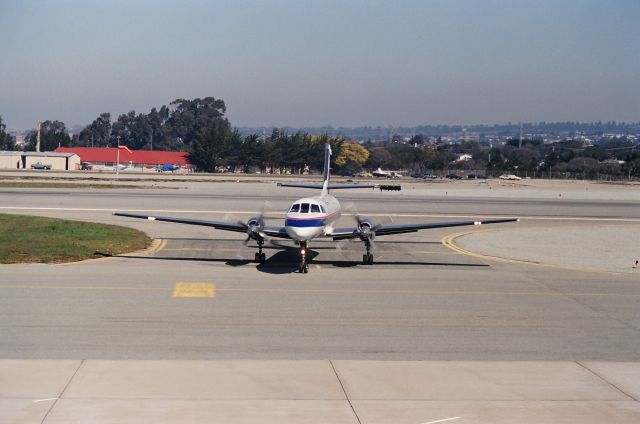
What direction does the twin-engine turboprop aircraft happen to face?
toward the camera
